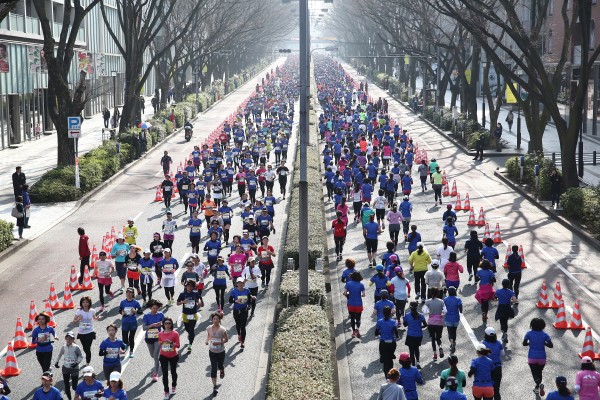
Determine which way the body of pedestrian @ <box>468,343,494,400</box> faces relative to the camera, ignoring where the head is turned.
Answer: away from the camera

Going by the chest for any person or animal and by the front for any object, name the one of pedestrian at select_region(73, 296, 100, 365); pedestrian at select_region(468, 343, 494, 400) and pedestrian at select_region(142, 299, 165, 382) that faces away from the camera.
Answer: pedestrian at select_region(468, 343, 494, 400)

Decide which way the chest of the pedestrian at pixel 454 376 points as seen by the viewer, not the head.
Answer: away from the camera

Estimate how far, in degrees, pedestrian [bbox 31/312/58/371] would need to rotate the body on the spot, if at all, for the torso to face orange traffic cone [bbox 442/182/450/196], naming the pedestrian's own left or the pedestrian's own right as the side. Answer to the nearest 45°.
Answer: approximately 135° to the pedestrian's own left

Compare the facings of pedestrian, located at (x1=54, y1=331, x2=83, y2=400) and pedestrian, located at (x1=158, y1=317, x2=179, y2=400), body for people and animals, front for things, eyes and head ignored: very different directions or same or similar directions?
same or similar directions

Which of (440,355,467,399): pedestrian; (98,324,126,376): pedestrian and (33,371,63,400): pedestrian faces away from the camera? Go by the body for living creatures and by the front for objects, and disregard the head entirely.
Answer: (440,355,467,399): pedestrian

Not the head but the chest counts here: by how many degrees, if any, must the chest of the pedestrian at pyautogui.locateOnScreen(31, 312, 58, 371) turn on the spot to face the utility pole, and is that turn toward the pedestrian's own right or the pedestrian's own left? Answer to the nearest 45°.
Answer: approximately 90° to the pedestrian's own left

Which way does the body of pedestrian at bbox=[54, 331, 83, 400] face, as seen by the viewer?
toward the camera

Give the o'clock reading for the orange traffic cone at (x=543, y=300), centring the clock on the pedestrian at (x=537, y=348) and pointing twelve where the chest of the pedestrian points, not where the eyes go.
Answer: The orange traffic cone is roughly at 12 o'clock from the pedestrian.

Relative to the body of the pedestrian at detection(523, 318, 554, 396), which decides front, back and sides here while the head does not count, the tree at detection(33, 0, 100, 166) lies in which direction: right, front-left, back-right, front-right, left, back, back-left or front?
front-left

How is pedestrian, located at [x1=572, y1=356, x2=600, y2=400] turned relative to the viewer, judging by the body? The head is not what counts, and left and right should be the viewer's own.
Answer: facing away from the viewer

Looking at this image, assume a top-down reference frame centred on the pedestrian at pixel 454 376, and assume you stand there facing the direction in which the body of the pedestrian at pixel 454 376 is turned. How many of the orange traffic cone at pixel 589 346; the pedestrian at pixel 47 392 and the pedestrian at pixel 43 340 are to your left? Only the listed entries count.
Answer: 2

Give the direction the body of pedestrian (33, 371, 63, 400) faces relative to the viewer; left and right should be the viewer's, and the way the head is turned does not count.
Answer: facing the viewer

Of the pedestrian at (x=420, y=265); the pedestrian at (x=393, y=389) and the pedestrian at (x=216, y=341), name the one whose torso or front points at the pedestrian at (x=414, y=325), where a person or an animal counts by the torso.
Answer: the pedestrian at (x=393, y=389)

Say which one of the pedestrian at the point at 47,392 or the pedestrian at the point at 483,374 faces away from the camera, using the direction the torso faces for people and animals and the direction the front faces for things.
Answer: the pedestrian at the point at 483,374

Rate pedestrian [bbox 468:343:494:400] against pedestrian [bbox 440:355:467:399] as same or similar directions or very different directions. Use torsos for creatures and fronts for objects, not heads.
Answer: same or similar directions

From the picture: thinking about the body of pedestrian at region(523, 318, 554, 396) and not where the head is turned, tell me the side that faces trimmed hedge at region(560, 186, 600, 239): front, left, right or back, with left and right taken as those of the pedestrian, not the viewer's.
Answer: front

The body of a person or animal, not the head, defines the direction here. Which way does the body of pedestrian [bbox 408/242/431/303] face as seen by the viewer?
away from the camera
